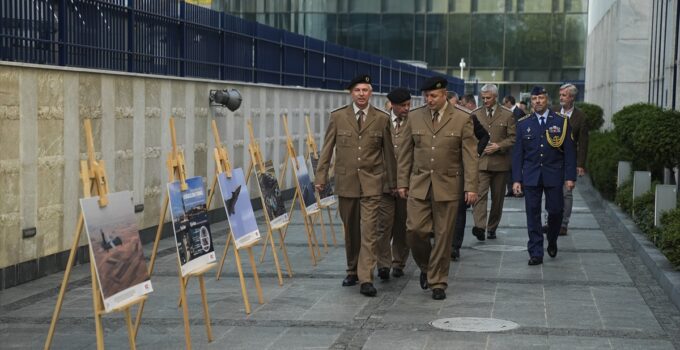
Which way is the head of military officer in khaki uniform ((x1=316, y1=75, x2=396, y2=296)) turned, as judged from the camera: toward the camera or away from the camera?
toward the camera

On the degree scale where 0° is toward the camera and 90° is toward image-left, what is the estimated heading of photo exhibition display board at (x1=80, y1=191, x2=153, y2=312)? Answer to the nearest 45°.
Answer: approximately 315°

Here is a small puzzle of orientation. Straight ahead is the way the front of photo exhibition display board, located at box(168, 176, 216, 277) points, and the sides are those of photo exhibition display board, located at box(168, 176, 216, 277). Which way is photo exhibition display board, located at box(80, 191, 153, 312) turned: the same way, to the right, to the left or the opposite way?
the same way

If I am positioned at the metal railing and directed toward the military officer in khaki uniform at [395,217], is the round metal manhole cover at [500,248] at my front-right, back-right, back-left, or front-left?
front-left

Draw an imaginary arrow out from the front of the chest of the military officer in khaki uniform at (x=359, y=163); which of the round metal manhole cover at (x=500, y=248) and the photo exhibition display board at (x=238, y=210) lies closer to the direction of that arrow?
the photo exhibition display board

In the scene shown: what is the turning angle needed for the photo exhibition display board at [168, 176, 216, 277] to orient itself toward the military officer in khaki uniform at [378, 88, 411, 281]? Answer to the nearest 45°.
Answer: approximately 90° to its left

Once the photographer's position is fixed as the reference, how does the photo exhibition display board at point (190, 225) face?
facing the viewer and to the right of the viewer

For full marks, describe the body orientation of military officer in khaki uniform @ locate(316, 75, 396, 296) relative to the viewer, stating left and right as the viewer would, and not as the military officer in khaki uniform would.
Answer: facing the viewer

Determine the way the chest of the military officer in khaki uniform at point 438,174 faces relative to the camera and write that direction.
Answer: toward the camera

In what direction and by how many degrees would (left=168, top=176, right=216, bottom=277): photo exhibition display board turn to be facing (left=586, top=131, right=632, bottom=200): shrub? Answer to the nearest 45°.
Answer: approximately 90° to its left

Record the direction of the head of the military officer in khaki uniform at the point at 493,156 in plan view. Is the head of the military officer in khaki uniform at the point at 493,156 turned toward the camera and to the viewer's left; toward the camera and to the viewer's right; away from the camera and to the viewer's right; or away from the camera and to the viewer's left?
toward the camera and to the viewer's left

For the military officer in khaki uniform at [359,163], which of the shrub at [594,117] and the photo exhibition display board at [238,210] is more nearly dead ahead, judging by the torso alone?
the photo exhibition display board
